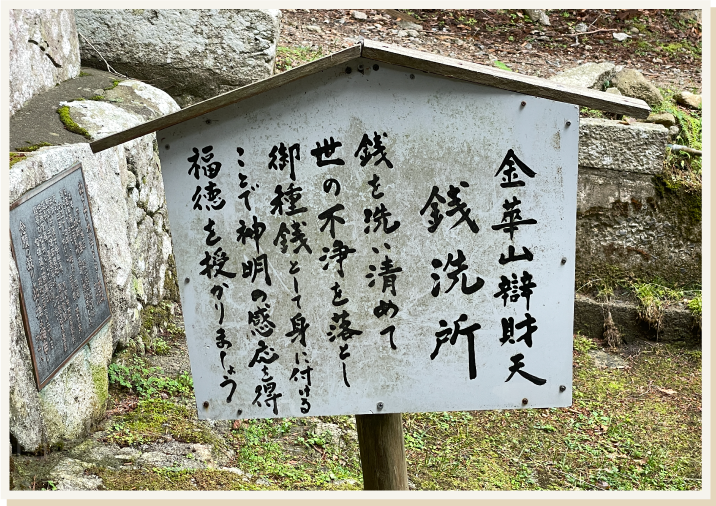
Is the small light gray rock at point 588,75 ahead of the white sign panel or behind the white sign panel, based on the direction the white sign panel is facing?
behind

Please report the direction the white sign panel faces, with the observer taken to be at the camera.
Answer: facing the viewer

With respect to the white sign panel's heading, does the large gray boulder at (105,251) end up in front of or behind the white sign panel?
behind

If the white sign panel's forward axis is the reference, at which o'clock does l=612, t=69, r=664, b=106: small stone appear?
The small stone is roughly at 7 o'clock from the white sign panel.

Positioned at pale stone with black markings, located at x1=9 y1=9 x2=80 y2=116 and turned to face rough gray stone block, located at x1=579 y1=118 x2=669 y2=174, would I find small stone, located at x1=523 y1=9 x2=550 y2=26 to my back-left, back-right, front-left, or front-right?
front-left

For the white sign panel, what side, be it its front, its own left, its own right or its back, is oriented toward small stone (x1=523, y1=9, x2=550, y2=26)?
back

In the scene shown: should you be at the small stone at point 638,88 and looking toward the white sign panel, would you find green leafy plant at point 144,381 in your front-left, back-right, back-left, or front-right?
front-right

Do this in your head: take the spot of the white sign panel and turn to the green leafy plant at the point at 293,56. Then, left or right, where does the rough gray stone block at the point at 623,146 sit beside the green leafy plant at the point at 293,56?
right

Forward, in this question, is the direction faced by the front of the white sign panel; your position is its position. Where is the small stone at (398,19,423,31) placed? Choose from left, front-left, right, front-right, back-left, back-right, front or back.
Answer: back

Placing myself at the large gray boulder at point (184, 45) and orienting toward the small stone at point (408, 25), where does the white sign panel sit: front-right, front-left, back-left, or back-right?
back-right

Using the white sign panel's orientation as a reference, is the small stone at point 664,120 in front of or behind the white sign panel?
behind

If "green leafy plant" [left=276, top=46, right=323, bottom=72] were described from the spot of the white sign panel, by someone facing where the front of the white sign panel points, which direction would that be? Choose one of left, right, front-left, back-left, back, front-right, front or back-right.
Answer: back
